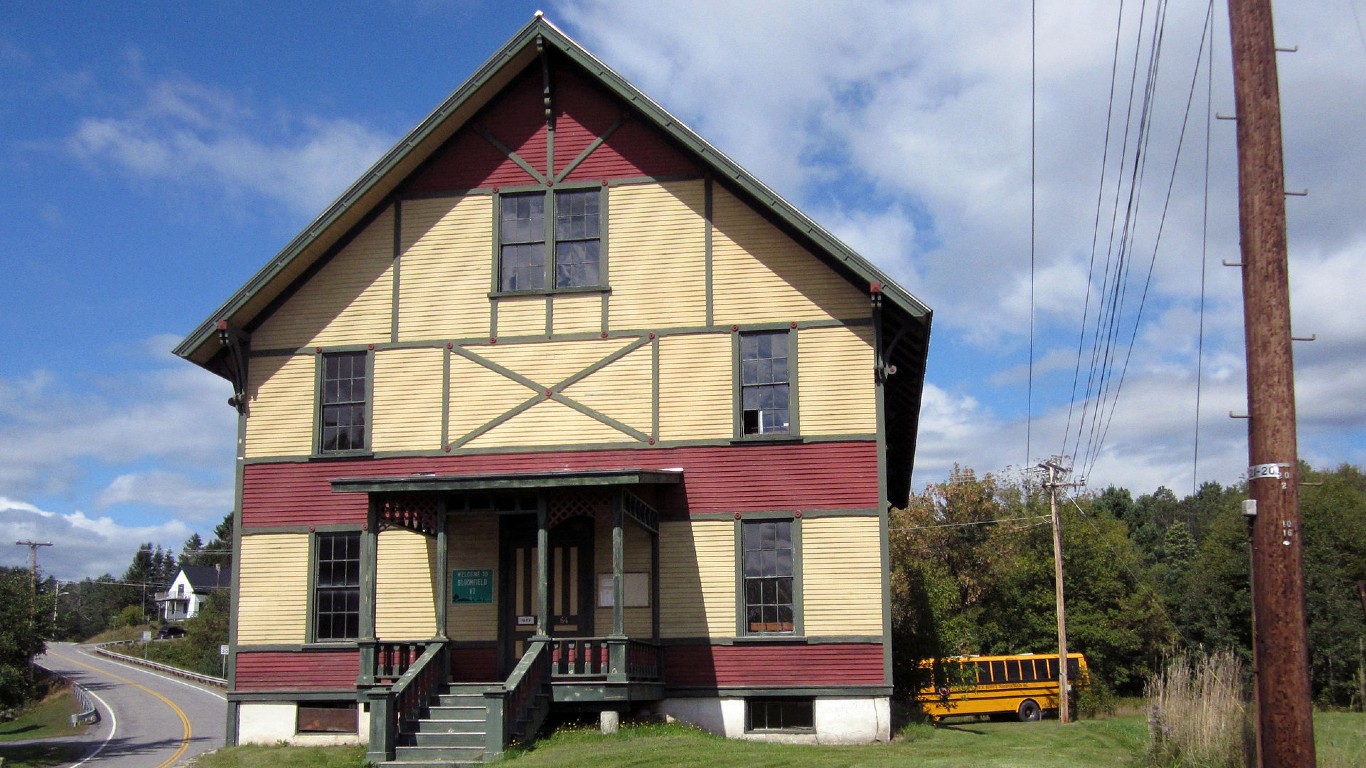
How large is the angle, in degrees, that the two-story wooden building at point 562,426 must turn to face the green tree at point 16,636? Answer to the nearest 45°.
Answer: approximately 135° to its right

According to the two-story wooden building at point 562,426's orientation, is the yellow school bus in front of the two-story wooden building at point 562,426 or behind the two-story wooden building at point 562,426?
behind

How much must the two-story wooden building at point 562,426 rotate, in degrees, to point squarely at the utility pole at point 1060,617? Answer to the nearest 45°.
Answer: approximately 135° to its left

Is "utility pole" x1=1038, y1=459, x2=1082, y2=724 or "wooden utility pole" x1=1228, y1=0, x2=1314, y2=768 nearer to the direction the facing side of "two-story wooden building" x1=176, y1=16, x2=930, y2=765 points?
the wooden utility pole

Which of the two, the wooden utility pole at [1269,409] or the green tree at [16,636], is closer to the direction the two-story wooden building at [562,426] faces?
the wooden utility pole

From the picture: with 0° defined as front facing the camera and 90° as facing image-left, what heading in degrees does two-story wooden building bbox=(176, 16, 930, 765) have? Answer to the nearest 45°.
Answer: approximately 0°

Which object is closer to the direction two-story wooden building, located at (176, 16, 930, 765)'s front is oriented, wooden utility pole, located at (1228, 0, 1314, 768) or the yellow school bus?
the wooden utility pole
